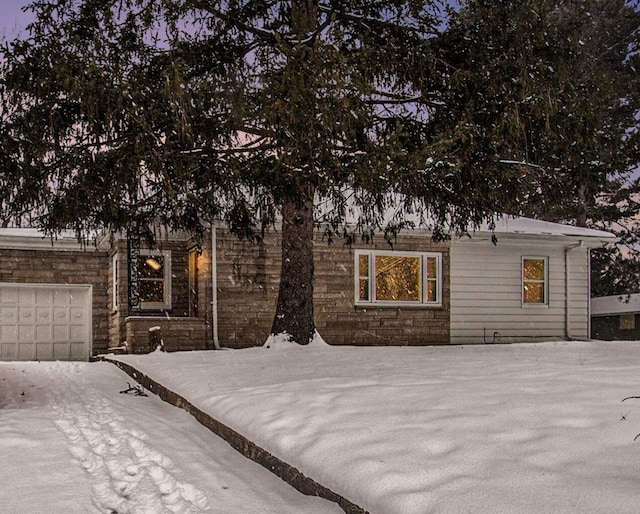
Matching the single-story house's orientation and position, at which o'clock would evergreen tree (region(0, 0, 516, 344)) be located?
The evergreen tree is roughly at 12 o'clock from the single-story house.

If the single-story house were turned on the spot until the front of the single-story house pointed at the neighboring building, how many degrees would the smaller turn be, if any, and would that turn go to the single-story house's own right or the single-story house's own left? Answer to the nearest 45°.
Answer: approximately 135° to the single-story house's own left

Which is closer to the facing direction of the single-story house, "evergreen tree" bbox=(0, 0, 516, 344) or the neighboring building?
the evergreen tree

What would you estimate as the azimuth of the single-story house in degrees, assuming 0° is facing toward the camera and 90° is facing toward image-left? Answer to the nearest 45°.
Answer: approximately 0°
